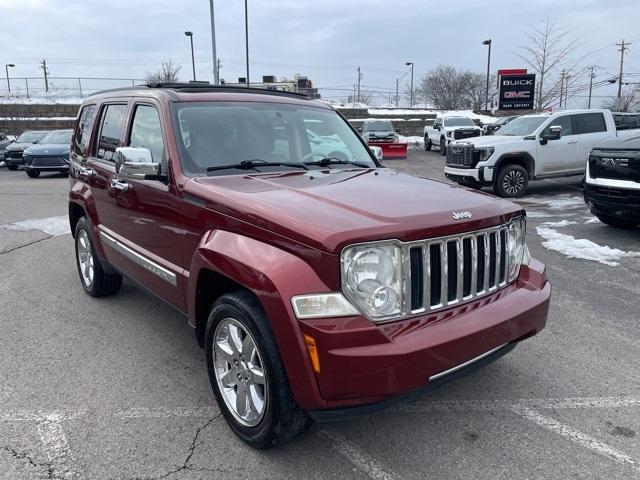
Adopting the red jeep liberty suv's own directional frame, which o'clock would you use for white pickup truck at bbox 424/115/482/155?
The white pickup truck is roughly at 8 o'clock from the red jeep liberty suv.

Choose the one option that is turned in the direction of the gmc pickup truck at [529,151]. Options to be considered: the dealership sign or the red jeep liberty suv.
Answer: the dealership sign

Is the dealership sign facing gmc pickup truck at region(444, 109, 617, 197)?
yes

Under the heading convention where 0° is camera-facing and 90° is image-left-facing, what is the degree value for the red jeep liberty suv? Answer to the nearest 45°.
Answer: approximately 315°

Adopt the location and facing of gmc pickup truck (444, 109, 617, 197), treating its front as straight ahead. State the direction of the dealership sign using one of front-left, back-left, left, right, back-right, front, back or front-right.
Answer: back-right

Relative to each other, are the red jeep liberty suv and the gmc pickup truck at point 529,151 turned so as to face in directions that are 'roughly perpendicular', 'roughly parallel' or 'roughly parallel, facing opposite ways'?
roughly perpendicular
